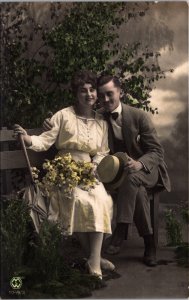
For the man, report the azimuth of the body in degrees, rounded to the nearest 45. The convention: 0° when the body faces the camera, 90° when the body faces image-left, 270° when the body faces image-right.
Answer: approximately 45°

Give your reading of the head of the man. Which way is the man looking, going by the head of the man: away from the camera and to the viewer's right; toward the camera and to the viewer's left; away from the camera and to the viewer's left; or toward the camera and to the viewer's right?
toward the camera and to the viewer's left
